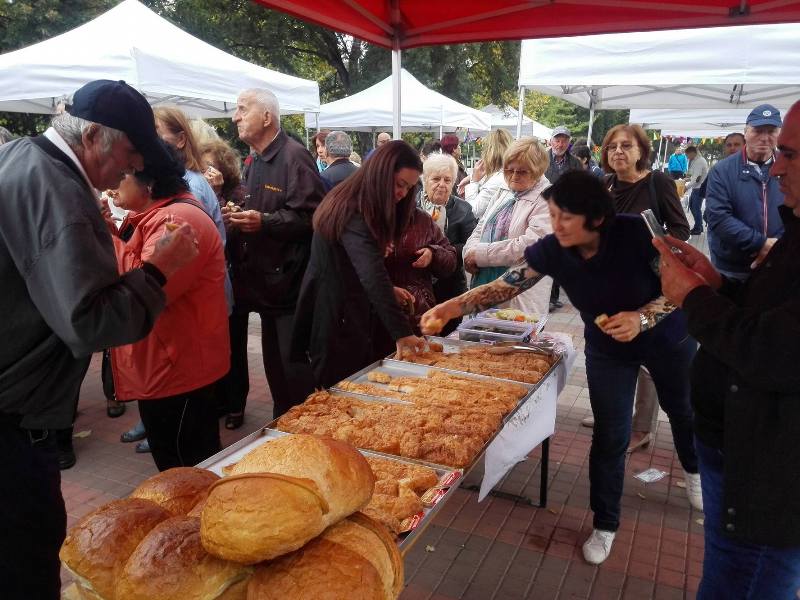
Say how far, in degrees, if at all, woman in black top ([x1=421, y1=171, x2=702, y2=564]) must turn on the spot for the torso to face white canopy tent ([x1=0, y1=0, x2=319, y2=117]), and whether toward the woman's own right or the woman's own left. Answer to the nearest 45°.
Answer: approximately 90° to the woman's own right

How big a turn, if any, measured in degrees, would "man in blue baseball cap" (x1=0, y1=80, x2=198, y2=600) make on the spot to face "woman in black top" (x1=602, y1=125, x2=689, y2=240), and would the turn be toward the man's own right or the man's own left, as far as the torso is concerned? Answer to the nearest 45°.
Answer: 0° — they already face them

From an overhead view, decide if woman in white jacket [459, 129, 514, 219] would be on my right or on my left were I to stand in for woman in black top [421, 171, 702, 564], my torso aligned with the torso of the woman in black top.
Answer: on my right

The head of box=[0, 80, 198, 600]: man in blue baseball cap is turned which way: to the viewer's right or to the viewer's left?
to the viewer's right

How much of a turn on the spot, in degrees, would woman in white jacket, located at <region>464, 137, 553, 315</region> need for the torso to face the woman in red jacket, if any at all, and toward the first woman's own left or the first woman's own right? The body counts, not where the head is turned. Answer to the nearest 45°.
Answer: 0° — they already face them

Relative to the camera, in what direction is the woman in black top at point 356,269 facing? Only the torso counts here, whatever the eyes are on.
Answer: to the viewer's right

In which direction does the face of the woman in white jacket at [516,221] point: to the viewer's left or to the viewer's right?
to the viewer's left

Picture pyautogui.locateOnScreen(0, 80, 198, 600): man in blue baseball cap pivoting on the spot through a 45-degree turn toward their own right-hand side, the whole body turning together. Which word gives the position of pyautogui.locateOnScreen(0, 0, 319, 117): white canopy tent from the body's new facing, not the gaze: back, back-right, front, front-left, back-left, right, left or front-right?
back-left

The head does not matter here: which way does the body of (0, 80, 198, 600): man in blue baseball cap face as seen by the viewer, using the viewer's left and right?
facing to the right of the viewer

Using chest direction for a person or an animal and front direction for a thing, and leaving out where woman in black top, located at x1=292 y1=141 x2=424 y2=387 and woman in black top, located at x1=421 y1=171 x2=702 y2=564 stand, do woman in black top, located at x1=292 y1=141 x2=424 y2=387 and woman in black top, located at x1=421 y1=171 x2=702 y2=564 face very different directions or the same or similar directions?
very different directions
